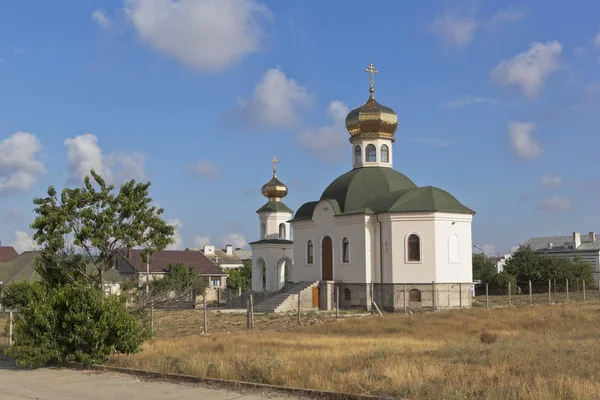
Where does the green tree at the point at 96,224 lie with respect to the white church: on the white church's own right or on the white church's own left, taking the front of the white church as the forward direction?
on the white church's own left

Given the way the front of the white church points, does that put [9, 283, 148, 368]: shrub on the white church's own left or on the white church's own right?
on the white church's own left

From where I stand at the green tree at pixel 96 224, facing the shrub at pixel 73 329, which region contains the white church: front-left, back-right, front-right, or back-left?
back-left
